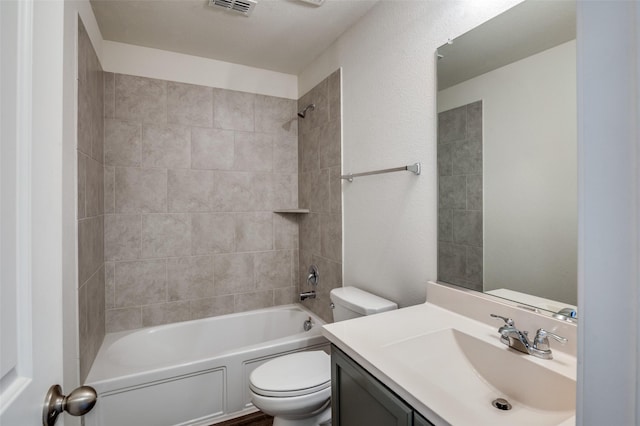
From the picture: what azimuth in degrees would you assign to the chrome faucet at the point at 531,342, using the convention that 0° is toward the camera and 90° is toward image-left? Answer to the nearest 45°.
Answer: approximately 45°

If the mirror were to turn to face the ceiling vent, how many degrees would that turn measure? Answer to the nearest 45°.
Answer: approximately 45° to its right

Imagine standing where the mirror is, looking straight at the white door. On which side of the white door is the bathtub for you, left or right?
right

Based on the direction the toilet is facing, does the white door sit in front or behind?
in front

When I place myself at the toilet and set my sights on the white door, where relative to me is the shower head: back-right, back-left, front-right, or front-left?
back-right

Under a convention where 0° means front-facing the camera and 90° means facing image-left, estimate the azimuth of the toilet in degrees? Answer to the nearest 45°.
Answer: approximately 45°

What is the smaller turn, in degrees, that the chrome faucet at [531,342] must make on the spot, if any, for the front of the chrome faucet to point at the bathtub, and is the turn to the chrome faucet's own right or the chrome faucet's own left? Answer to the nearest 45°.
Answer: approximately 45° to the chrome faucet's own right

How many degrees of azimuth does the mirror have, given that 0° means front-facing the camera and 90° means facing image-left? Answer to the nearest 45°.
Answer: approximately 45°
